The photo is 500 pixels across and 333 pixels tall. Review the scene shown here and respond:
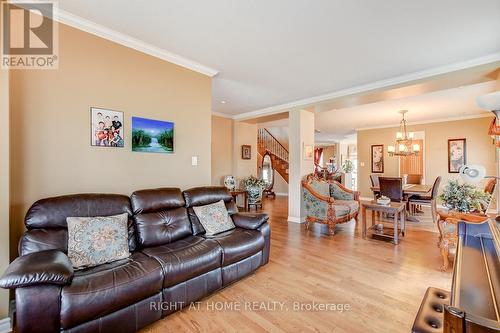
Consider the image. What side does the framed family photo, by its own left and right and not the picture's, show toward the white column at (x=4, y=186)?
right

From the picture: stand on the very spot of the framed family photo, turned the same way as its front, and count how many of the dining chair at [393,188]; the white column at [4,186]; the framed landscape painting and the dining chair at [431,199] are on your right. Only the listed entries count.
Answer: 1

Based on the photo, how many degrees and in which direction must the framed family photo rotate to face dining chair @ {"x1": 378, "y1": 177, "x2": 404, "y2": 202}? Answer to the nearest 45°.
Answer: approximately 45° to its left

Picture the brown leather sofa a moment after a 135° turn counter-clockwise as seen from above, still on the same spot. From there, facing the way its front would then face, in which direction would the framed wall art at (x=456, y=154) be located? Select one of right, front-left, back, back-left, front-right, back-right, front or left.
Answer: right

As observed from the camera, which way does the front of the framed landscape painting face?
facing the viewer and to the right of the viewer

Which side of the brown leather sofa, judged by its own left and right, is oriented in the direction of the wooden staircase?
left

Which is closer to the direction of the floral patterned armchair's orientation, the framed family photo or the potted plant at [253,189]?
the framed family photo

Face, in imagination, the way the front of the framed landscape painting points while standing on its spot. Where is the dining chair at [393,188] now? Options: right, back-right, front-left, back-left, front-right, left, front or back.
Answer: front-left

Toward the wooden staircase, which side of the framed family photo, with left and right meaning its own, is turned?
left

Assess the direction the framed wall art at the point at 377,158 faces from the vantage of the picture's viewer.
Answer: facing the viewer

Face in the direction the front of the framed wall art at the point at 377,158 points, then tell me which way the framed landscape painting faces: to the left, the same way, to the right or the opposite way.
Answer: to the left

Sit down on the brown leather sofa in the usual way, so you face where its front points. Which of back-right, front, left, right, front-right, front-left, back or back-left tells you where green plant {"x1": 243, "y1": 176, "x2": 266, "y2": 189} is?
left
